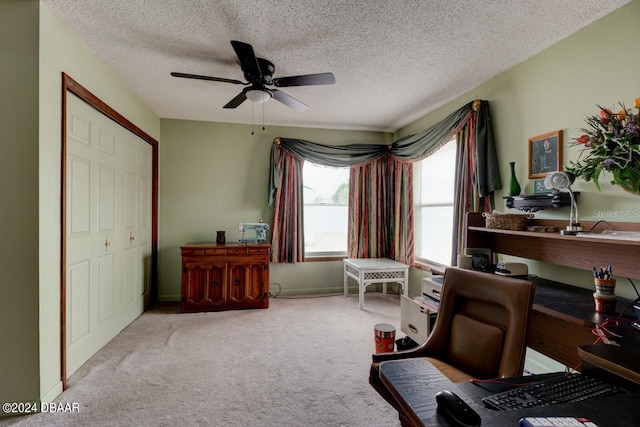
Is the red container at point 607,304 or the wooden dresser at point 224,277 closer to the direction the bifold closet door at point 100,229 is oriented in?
the red container

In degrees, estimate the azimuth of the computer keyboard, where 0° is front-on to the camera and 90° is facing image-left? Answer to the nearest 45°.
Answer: approximately 135°

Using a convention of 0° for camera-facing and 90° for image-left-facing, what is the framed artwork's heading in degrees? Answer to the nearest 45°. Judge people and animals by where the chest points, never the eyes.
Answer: approximately 45°

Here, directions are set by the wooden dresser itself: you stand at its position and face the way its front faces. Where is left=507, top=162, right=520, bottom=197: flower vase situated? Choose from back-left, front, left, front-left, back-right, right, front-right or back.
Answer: front-left

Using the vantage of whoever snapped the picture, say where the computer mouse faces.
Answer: facing the viewer and to the right of the viewer

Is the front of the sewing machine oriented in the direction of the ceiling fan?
yes
